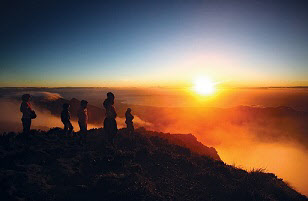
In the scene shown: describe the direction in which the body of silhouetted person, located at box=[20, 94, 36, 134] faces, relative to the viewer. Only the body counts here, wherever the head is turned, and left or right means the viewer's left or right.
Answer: facing to the right of the viewer

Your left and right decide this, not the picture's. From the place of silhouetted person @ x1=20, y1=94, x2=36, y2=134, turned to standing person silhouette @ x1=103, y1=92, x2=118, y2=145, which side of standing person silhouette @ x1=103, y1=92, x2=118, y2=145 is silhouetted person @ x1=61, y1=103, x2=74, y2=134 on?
left

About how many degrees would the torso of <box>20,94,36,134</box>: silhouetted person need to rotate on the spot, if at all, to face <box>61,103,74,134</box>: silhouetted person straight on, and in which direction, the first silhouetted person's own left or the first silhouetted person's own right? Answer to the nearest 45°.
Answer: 0° — they already face them

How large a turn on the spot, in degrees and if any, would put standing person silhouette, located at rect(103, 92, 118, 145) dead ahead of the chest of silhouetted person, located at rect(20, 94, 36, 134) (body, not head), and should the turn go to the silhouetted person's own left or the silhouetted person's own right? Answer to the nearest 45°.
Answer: approximately 45° to the silhouetted person's own right
